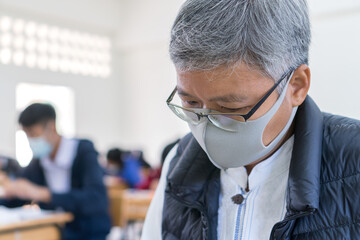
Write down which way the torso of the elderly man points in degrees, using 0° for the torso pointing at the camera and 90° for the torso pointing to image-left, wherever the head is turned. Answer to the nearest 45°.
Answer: approximately 45°

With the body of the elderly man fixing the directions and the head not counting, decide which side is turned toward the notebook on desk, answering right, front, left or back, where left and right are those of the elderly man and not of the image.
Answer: right

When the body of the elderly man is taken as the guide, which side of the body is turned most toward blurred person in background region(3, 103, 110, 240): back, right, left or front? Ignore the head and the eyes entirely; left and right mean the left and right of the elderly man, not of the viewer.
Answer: right
